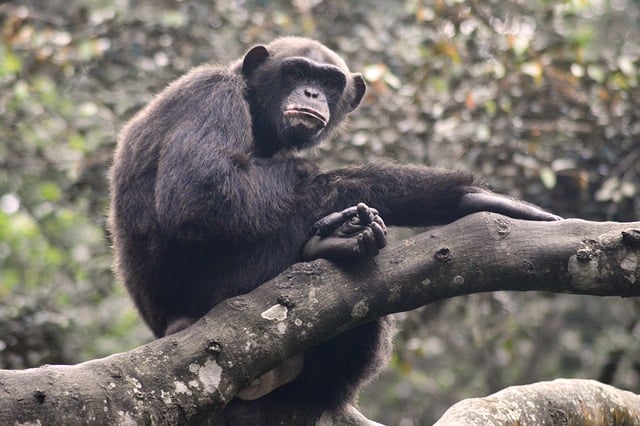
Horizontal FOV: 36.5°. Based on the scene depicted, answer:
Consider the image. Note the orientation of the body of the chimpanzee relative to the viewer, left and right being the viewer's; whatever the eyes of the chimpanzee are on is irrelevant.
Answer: facing to the right of the viewer

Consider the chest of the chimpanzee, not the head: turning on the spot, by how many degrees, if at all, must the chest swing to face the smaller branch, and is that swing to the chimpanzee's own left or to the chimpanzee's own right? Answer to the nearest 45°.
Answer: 0° — it already faces it
